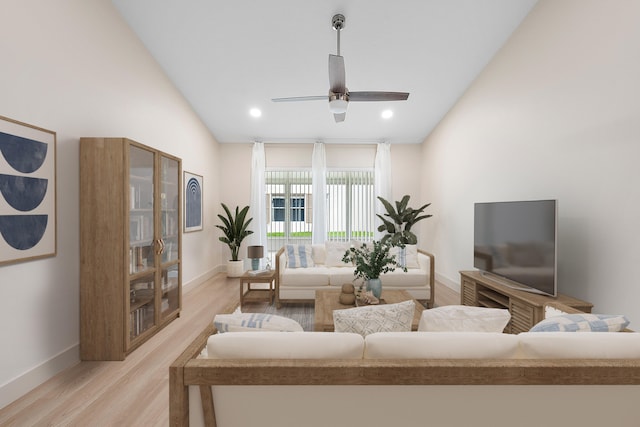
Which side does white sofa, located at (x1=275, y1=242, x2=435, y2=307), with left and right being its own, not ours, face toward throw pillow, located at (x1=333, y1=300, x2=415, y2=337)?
front

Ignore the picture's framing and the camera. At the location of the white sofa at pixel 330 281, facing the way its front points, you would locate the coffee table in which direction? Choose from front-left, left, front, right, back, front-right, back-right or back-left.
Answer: front

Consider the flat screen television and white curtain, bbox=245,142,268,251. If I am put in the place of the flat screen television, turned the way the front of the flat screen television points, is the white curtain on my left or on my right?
on my right

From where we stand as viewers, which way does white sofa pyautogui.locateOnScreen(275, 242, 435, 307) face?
facing the viewer

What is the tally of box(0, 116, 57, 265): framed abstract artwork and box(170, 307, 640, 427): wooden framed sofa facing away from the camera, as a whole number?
1

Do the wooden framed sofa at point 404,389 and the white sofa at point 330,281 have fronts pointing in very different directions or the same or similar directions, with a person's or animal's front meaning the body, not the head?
very different directions

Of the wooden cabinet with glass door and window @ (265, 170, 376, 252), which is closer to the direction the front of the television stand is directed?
the wooden cabinet with glass door

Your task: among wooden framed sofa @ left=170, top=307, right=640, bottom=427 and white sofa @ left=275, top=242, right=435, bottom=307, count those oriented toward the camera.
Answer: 1

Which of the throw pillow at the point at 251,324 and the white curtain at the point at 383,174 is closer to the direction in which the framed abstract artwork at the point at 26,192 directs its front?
the throw pillow

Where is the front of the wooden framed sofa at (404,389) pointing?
away from the camera

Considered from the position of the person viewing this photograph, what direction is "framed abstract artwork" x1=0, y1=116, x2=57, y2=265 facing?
facing the viewer and to the right of the viewer

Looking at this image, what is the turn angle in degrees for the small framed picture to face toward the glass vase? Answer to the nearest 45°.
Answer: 0° — it already faces it

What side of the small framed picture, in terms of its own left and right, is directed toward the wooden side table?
front

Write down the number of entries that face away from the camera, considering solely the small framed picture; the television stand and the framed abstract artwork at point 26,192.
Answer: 0

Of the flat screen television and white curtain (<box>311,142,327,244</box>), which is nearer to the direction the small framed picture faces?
the flat screen television

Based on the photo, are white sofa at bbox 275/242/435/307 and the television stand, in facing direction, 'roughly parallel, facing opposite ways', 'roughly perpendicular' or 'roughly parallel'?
roughly perpendicular

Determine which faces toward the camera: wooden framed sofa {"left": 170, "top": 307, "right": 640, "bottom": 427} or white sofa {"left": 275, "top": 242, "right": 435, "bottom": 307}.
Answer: the white sofa

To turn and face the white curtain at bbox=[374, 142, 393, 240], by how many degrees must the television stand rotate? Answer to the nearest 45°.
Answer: approximately 90° to its right

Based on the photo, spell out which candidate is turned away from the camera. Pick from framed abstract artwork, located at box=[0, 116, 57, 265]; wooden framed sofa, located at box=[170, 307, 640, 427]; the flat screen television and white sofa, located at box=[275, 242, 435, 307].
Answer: the wooden framed sofa
